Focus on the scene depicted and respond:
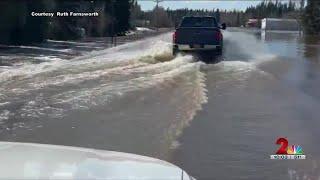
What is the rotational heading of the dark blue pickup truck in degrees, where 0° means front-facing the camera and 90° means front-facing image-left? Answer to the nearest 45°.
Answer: approximately 180°
